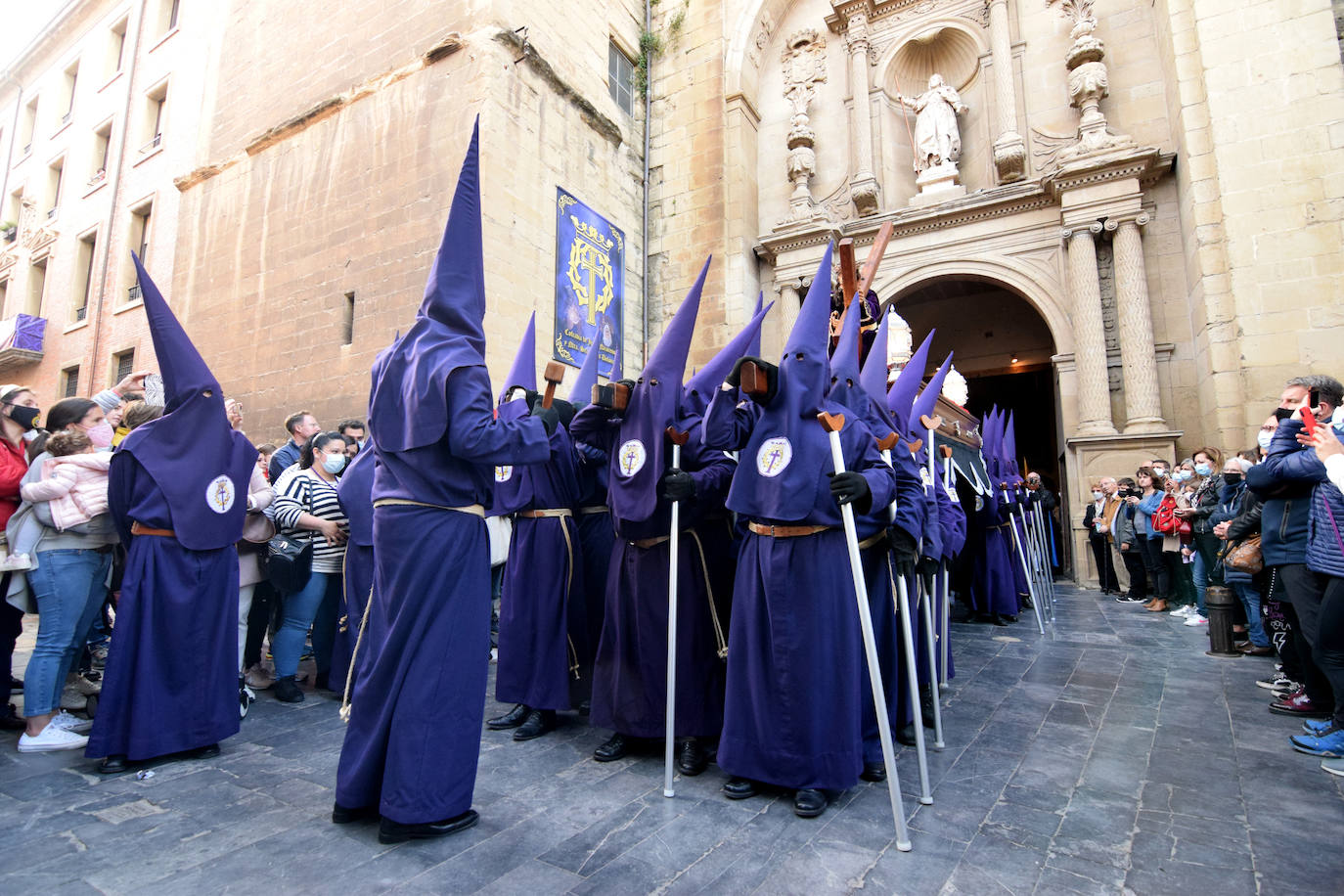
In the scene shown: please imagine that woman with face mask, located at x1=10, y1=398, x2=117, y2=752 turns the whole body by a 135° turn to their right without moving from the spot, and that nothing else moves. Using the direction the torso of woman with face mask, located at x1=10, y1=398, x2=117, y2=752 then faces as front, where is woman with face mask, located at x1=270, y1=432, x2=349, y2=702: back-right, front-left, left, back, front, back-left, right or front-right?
back-left

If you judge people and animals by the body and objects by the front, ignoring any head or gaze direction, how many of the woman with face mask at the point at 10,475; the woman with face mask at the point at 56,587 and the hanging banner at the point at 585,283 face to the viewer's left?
0

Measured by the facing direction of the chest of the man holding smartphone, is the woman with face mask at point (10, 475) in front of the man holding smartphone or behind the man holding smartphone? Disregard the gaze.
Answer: in front

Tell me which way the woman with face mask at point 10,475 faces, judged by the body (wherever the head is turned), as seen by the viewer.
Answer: to the viewer's right

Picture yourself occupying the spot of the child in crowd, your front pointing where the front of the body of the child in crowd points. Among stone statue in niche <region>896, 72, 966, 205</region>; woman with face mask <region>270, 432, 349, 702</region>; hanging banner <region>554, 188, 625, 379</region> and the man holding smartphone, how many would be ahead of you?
0

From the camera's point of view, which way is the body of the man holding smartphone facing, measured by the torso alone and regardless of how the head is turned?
to the viewer's left

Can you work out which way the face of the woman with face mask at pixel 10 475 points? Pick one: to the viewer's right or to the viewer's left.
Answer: to the viewer's right

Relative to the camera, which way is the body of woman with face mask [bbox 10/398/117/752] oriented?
to the viewer's right

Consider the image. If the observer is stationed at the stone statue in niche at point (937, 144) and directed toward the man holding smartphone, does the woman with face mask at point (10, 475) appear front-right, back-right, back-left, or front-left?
front-right

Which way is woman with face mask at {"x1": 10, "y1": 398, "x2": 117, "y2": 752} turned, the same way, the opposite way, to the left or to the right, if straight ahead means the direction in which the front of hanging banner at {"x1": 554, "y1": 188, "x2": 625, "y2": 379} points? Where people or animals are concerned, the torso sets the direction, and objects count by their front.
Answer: to the left

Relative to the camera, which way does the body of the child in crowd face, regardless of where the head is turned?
to the viewer's left

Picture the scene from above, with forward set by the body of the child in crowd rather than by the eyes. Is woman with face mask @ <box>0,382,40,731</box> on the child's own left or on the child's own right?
on the child's own right

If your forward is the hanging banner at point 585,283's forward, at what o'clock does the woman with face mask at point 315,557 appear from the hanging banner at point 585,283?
The woman with face mask is roughly at 2 o'clock from the hanging banner.

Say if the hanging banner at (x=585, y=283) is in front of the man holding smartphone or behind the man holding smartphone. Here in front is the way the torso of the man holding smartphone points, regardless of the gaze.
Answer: in front

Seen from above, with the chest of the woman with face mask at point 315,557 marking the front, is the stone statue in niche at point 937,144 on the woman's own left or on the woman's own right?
on the woman's own left

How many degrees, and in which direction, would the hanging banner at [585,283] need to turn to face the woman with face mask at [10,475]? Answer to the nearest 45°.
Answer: approximately 90° to its right

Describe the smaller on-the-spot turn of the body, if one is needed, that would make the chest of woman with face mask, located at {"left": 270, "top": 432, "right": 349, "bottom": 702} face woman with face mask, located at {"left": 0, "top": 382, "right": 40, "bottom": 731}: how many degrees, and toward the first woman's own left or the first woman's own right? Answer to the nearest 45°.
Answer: approximately 135° to the first woman's own right
